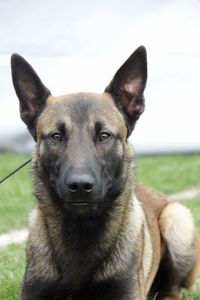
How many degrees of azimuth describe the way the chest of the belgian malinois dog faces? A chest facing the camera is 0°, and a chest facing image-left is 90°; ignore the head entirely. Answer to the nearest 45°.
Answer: approximately 0°
